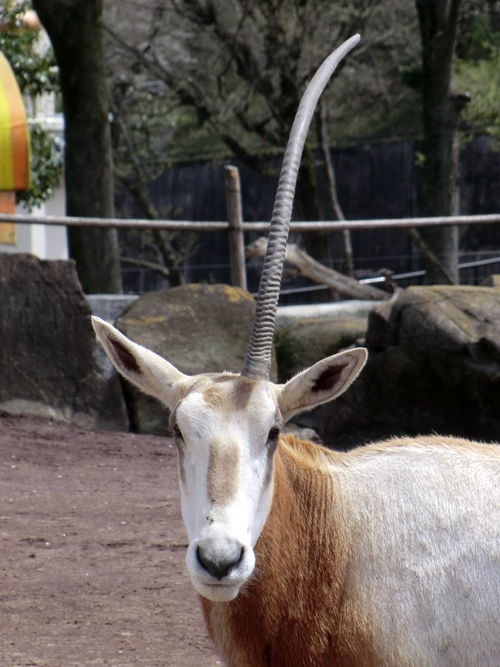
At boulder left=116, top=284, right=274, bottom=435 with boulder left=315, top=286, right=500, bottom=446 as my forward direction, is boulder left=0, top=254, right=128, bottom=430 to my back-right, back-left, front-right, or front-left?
back-right

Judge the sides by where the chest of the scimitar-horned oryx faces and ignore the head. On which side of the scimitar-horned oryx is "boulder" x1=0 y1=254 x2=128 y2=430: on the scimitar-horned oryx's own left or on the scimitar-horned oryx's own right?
on the scimitar-horned oryx's own right

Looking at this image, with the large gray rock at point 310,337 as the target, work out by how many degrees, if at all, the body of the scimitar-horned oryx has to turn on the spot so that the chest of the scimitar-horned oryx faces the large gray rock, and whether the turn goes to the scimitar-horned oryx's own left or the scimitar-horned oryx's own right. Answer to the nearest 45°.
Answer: approximately 135° to the scimitar-horned oryx's own right

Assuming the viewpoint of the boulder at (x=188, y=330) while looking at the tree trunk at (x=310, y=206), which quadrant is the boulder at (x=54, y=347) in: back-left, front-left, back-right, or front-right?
back-left

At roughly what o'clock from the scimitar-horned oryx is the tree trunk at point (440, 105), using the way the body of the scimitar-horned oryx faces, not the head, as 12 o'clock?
The tree trunk is roughly at 5 o'clock from the scimitar-horned oryx.

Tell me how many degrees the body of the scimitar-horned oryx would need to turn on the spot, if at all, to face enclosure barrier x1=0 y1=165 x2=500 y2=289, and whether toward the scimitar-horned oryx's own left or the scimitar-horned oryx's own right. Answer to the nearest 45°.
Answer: approximately 135° to the scimitar-horned oryx's own right

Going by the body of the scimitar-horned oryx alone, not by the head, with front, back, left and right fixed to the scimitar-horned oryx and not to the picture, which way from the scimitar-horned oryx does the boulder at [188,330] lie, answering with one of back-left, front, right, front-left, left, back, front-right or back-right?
back-right

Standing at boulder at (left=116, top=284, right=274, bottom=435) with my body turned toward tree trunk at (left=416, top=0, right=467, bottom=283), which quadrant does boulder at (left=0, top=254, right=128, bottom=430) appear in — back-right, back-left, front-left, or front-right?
back-left

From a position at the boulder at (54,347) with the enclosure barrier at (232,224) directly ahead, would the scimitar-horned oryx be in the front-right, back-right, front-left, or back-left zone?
back-right

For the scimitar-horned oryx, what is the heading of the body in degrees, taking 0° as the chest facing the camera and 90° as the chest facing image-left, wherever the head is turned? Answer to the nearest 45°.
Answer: approximately 45°

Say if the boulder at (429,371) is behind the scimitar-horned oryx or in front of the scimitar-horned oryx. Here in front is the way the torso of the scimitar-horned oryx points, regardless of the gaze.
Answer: behind
